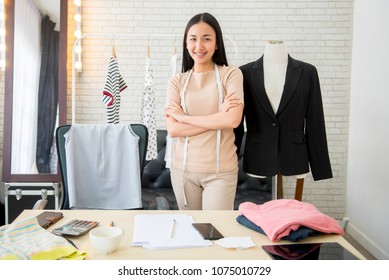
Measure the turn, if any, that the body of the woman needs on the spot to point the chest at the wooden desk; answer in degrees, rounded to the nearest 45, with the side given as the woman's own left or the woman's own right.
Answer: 0° — they already face it

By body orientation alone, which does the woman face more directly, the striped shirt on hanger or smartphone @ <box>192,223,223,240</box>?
the smartphone

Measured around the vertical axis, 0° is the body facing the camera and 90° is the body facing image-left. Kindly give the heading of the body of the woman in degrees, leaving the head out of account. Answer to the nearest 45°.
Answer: approximately 0°

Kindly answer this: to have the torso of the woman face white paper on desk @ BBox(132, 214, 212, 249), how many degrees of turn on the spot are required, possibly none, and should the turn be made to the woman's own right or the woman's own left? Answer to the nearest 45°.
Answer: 0° — they already face it

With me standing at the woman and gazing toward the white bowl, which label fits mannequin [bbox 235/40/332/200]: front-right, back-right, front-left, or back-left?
back-left
